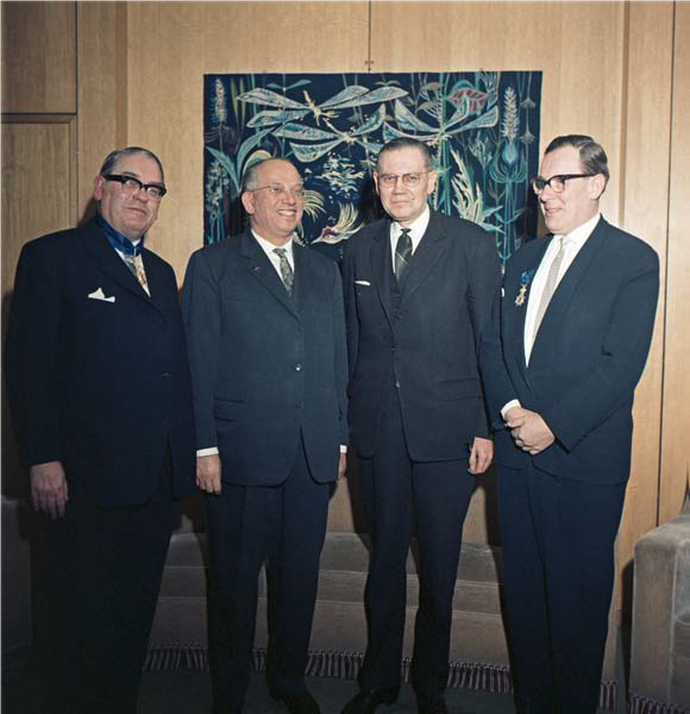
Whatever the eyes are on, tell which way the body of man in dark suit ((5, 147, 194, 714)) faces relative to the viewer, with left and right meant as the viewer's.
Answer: facing the viewer and to the right of the viewer

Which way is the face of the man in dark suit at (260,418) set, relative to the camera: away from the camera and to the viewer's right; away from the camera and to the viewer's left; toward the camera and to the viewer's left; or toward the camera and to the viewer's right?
toward the camera and to the viewer's right

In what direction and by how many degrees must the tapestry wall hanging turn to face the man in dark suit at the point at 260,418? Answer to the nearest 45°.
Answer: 0° — it already faces them

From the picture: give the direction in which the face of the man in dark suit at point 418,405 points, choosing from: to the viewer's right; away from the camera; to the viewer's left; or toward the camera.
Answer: toward the camera

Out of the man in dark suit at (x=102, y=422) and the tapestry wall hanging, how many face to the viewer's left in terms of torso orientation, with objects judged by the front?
0

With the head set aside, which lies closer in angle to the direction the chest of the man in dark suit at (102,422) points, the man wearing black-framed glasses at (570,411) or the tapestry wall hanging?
the man wearing black-framed glasses

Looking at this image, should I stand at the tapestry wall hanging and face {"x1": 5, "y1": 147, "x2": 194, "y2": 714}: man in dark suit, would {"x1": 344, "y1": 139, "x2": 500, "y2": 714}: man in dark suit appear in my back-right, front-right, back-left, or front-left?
front-left

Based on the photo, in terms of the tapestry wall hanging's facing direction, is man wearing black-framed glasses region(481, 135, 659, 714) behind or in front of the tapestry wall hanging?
in front

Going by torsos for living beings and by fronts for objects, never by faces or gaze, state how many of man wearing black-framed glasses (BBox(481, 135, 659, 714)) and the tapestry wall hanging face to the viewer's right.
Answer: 0

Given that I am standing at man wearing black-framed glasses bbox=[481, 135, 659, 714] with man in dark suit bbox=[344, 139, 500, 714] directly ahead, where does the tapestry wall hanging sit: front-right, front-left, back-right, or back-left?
front-right

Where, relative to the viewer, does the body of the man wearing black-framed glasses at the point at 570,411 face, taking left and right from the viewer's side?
facing the viewer and to the left of the viewer

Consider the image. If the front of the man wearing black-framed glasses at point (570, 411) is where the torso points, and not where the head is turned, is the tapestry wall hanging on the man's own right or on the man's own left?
on the man's own right

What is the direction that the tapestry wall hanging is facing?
toward the camera

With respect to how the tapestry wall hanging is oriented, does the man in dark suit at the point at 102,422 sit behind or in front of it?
in front

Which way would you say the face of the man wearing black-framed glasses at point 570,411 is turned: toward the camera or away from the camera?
toward the camera

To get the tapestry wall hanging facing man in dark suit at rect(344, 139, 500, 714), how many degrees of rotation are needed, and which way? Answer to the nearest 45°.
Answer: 0° — it already faces them

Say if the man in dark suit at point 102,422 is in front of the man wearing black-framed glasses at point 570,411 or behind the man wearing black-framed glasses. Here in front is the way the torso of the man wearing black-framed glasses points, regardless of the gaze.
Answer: in front

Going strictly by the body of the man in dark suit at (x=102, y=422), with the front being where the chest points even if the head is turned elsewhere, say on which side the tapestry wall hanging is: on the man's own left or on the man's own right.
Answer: on the man's own left
